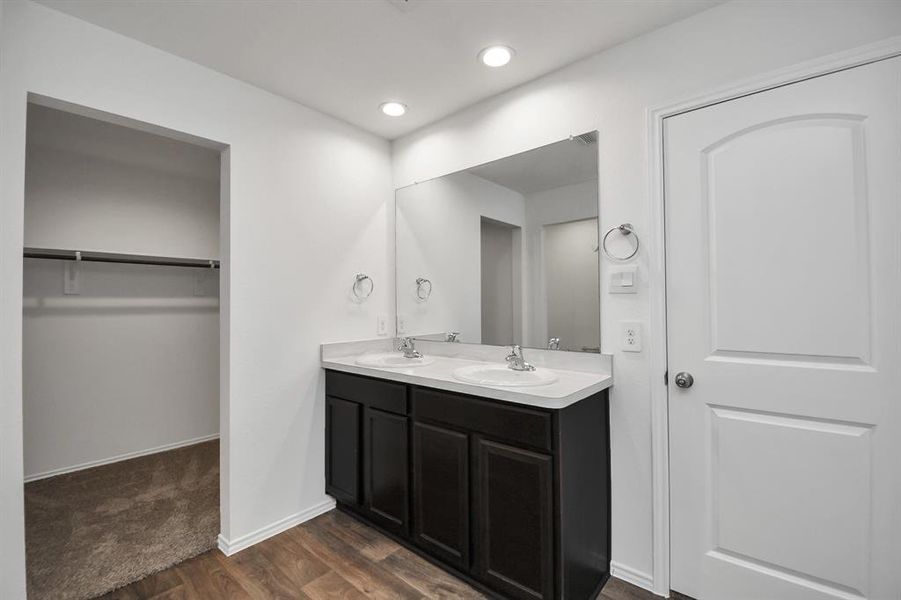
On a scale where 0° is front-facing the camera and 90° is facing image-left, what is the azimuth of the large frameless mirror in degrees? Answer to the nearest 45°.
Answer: approximately 45°

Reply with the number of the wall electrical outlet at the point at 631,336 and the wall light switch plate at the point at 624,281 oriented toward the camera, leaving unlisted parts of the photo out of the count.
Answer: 2

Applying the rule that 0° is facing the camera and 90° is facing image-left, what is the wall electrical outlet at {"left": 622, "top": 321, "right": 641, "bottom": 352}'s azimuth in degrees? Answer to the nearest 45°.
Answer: approximately 0°

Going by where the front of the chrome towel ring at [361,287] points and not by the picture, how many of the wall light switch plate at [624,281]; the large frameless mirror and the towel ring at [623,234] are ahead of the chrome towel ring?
3

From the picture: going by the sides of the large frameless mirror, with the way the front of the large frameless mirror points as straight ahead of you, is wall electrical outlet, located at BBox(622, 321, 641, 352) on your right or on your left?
on your left

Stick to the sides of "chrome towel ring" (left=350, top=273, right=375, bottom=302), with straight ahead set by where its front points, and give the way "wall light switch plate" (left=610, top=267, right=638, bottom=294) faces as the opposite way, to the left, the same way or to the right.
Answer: to the right

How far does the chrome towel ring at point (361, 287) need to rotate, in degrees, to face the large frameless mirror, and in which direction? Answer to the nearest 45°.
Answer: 0° — it already faces it
